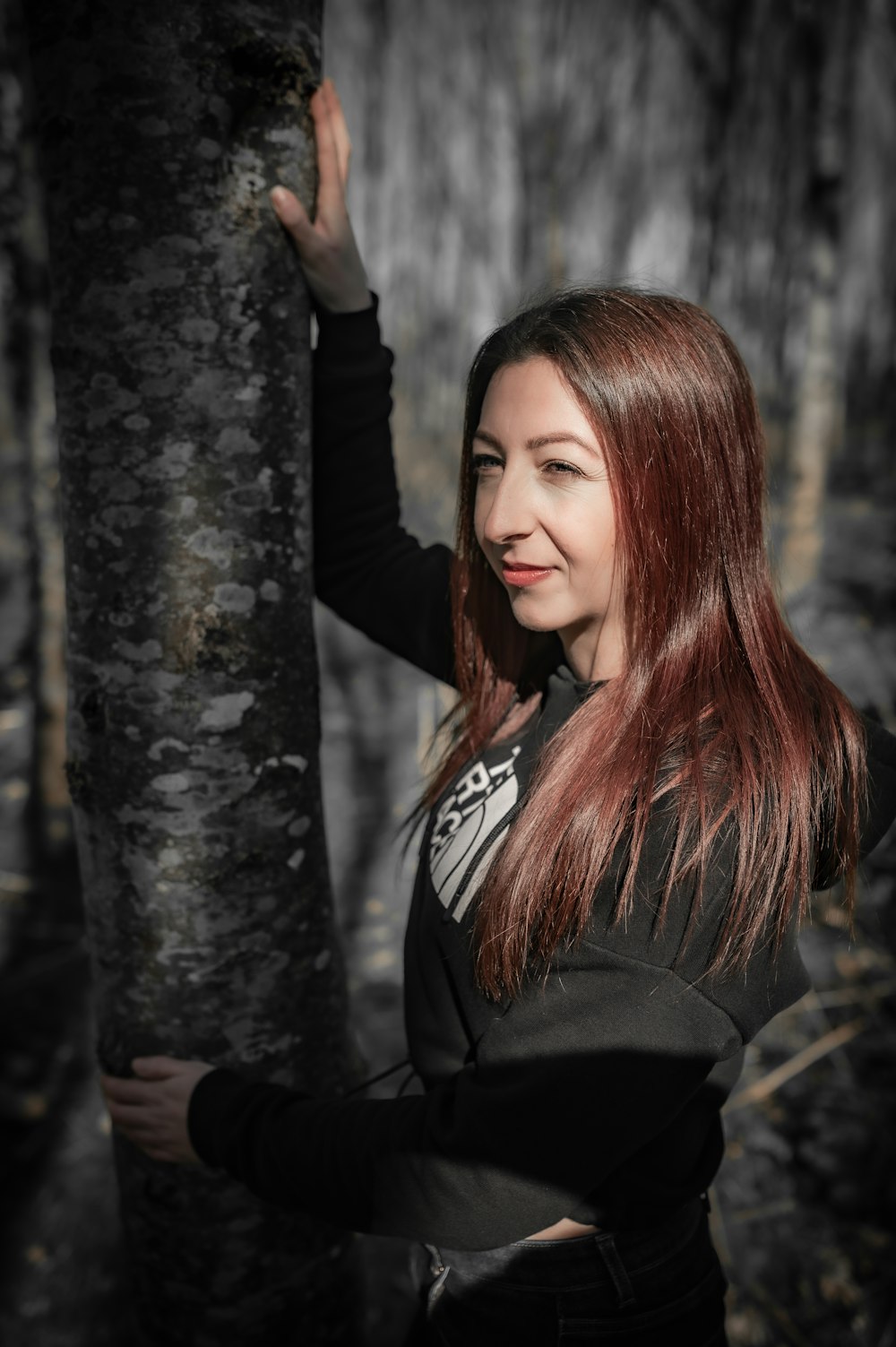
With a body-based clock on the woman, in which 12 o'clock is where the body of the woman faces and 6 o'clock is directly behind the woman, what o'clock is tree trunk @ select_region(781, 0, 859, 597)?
The tree trunk is roughly at 5 o'clock from the woman.

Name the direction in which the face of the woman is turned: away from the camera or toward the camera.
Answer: toward the camera

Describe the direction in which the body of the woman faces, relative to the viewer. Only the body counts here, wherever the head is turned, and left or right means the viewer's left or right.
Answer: facing the viewer and to the left of the viewer
